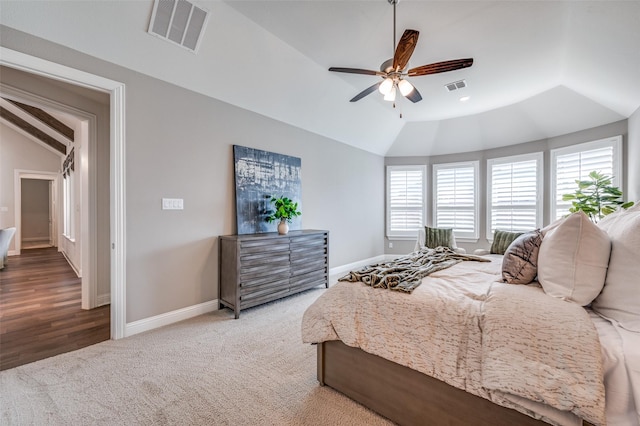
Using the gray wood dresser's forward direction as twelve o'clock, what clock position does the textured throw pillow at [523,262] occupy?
The textured throw pillow is roughly at 12 o'clock from the gray wood dresser.

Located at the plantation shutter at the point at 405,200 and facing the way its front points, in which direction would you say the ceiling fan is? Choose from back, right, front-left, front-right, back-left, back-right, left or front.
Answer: front

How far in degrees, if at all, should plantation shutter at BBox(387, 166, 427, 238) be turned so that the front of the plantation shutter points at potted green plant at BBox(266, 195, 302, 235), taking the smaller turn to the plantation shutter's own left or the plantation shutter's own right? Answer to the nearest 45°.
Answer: approximately 45° to the plantation shutter's own right

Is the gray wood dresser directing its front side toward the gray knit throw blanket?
yes

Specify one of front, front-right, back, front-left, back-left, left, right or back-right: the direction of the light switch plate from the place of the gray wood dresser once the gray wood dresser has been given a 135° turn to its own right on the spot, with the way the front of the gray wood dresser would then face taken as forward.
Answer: front

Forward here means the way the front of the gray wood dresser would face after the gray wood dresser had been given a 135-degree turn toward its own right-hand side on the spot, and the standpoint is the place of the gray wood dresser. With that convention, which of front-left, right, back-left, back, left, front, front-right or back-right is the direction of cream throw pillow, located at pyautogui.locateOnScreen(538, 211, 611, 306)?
back-left

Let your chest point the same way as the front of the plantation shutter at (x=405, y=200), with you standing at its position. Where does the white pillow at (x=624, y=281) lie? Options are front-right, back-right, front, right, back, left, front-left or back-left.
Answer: front

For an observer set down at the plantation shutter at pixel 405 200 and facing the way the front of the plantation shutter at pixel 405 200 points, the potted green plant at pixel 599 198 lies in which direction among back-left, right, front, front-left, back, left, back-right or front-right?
front-left

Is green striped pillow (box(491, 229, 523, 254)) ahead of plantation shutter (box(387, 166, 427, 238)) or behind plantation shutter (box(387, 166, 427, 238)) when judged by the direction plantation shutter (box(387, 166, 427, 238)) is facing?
ahead

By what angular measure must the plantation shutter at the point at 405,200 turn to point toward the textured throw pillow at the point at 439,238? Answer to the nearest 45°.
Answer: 0° — it already faces it

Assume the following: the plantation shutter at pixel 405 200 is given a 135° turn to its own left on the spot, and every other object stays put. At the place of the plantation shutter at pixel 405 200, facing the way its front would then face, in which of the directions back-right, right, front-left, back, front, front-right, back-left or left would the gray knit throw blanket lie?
back-right

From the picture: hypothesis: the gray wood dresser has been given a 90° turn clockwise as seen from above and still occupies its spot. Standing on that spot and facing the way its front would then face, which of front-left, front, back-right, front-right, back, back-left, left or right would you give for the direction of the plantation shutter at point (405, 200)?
back

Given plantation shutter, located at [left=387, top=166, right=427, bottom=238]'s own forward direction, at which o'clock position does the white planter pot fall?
The white planter pot is roughly at 1 o'clock from the plantation shutter.

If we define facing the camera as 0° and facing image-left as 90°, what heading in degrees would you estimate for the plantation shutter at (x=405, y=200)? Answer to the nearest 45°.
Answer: approximately 0°

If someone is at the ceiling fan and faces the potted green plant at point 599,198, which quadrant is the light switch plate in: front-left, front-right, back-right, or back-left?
back-left
